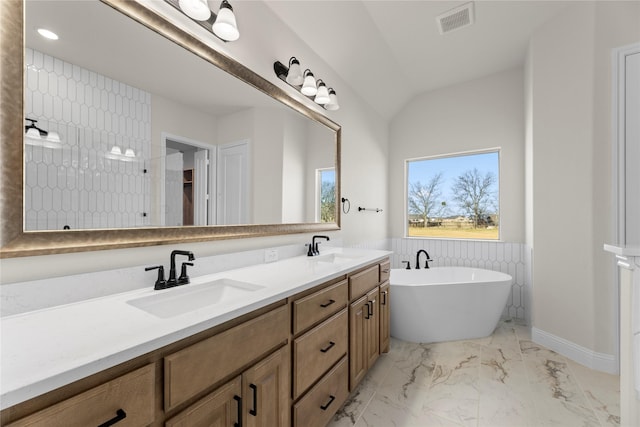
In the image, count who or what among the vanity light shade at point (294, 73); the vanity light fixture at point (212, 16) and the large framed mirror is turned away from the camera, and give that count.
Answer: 0

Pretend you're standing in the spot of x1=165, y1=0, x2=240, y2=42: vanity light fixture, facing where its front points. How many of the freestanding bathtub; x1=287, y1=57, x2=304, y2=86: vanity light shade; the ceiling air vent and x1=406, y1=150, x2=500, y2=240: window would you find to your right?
0

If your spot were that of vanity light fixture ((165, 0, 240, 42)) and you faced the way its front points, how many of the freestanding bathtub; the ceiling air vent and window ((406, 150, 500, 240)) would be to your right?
0

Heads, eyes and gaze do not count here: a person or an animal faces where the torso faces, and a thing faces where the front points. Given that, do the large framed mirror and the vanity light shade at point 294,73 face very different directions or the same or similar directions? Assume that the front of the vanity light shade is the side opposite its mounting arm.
same or similar directions

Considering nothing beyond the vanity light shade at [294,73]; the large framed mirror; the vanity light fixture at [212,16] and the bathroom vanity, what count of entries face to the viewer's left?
0

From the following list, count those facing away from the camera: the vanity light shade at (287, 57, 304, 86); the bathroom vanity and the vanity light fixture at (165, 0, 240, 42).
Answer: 0

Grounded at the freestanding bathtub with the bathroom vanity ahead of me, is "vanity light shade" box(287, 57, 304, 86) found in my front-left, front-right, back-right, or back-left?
front-right

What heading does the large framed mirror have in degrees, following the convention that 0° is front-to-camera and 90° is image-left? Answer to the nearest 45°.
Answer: approximately 315°

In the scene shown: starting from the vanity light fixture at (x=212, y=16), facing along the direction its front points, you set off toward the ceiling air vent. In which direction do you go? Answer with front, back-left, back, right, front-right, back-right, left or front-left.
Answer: front-left

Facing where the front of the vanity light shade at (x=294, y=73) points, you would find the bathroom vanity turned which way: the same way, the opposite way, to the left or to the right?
the same way

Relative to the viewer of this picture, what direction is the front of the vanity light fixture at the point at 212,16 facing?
facing the viewer and to the right of the viewer

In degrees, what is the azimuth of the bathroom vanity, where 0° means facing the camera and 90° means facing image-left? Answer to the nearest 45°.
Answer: approximately 315°

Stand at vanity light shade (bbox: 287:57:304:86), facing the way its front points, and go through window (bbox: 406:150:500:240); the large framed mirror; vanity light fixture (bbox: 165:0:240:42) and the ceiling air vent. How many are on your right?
2
